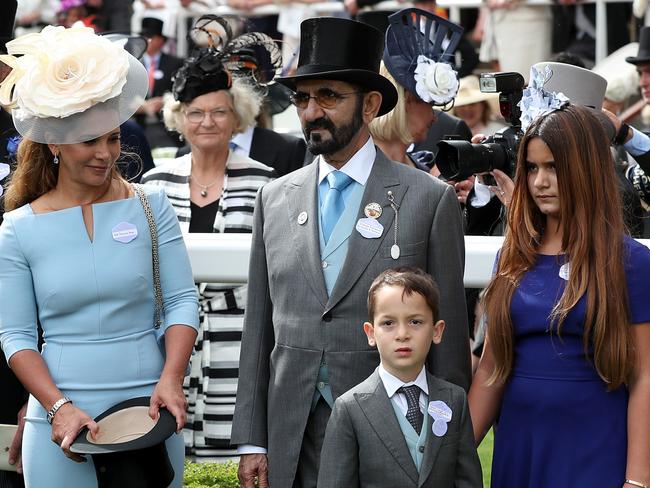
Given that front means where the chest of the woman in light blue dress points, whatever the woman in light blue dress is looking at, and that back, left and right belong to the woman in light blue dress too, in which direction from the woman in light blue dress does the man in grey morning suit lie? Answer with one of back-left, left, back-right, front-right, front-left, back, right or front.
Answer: left

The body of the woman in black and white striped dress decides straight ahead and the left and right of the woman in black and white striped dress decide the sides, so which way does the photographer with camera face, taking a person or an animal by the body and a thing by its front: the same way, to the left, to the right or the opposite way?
to the right

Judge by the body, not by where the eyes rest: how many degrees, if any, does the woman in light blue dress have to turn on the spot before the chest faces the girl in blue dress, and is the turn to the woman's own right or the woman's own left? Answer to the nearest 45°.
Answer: approximately 90° to the woman's own left

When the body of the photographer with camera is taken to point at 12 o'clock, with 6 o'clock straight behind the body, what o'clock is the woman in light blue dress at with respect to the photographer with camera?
The woman in light blue dress is roughly at 11 o'clock from the photographer with camera.

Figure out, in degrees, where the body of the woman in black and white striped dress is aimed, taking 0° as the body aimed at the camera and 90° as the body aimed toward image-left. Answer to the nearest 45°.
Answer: approximately 0°

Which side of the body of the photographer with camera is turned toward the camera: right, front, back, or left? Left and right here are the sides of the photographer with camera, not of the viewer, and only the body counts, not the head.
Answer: left

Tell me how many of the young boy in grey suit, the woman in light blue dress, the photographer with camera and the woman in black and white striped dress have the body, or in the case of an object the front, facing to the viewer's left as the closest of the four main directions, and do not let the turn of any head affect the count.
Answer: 1

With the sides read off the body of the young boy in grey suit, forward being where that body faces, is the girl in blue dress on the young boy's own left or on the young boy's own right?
on the young boy's own left

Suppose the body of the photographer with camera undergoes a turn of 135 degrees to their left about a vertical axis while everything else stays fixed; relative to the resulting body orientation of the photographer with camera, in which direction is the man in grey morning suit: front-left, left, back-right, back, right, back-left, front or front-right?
right
